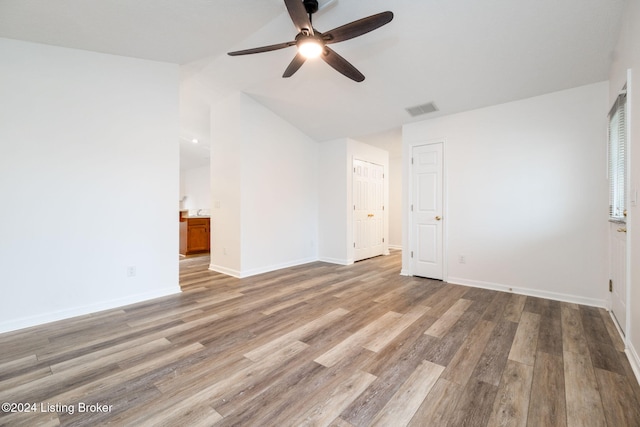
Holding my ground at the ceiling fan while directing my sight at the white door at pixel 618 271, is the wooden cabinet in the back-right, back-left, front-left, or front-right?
back-left

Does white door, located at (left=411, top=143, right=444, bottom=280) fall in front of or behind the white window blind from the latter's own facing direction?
in front

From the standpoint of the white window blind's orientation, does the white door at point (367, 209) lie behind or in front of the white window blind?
in front

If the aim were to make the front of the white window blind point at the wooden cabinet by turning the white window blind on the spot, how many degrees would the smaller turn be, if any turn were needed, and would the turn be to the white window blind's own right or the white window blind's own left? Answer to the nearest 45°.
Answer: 0° — it already faces it

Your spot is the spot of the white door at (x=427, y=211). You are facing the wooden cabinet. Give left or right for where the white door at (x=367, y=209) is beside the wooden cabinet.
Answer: right

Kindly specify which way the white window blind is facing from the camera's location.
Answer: facing to the left of the viewer

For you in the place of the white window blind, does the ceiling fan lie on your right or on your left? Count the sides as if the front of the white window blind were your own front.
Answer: on your left

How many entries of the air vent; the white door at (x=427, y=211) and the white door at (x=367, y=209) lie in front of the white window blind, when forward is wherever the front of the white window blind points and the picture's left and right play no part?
3

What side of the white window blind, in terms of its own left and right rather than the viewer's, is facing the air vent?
front

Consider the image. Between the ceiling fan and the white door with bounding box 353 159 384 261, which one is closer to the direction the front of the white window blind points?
the white door

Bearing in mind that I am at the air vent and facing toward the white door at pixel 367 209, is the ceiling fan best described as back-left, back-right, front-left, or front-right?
back-left
